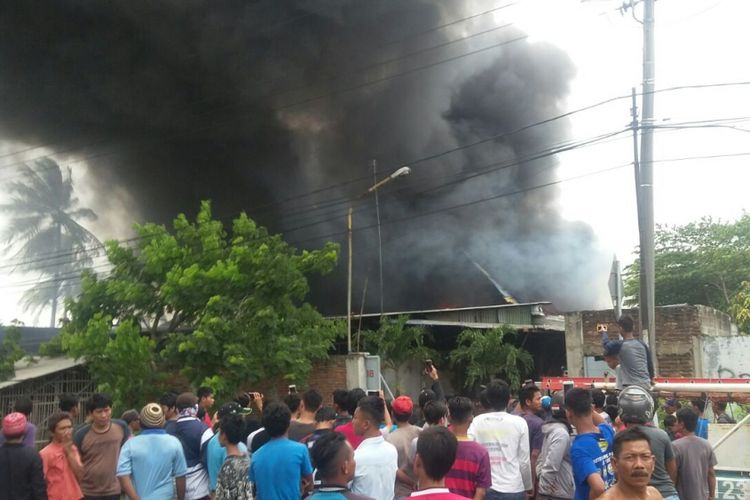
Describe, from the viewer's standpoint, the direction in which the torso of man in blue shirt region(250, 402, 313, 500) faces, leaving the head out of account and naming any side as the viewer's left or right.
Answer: facing away from the viewer

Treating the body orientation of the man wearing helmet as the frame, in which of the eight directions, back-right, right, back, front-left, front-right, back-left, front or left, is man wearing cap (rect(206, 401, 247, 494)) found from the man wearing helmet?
left

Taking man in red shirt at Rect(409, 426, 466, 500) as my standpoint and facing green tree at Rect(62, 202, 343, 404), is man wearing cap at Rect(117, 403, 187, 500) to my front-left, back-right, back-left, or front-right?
front-left

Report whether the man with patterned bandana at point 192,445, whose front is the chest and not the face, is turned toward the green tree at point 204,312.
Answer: yes

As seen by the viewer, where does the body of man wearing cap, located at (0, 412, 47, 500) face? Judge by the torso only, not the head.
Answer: away from the camera

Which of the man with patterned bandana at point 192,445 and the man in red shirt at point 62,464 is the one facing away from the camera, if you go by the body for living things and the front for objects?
the man with patterned bandana

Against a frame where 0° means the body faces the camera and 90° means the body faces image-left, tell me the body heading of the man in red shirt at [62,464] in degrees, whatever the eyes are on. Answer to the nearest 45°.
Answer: approximately 315°

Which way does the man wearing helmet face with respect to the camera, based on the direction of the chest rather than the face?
away from the camera

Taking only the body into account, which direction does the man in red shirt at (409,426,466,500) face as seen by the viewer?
away from the camera

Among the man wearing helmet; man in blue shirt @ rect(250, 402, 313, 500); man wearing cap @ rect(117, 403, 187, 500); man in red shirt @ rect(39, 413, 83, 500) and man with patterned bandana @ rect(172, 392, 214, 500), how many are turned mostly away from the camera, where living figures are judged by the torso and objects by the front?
4

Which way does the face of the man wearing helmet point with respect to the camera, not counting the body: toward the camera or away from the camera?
away from the camera

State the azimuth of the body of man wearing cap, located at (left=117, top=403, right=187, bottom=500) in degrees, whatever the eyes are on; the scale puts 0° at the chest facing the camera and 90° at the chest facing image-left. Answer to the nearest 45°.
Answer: approximately 180°
